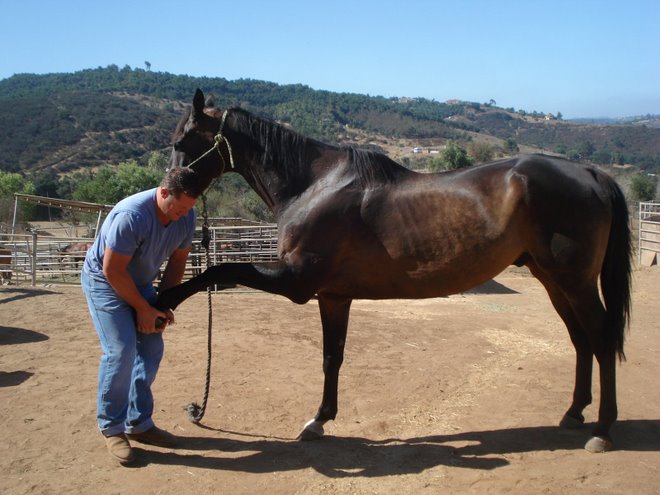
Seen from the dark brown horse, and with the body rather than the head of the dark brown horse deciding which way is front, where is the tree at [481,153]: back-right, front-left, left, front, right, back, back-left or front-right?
right

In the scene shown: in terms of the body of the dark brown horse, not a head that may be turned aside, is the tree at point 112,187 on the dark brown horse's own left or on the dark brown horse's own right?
on the dark brown horse's own right

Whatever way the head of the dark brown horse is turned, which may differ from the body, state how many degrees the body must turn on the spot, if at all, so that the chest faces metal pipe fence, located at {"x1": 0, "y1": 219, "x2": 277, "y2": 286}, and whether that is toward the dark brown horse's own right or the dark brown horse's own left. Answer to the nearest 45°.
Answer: approximately 45° to the dark brown horse's own right

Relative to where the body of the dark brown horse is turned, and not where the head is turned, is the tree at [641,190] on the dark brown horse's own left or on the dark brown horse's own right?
on the dark brown horse's own right

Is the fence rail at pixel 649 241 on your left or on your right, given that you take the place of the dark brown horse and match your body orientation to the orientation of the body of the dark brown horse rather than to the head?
on your right

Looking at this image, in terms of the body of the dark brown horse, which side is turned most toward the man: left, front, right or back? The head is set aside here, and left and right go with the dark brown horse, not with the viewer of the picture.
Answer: front

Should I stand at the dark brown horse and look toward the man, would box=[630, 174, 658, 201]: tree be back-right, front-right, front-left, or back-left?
back-right

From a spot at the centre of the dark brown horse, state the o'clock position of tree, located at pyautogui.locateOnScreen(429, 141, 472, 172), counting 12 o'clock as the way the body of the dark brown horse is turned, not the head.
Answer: The tree is roughly at 3 o'clock from the dark brown horse.

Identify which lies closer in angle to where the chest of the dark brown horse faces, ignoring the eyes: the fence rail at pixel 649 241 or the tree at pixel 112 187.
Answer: the tree

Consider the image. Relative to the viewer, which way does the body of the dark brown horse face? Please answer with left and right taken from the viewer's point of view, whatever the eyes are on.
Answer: facing to the left of the viewer
